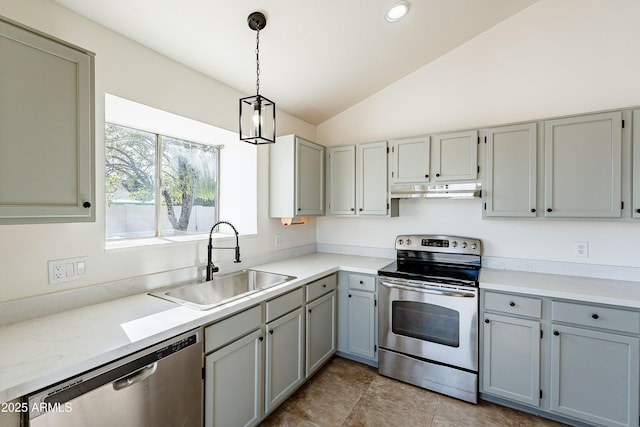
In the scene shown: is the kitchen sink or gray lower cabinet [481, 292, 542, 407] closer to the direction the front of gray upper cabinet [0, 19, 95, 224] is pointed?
the gray lower cabinet

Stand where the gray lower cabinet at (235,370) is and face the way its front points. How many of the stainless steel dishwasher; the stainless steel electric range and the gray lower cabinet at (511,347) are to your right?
1

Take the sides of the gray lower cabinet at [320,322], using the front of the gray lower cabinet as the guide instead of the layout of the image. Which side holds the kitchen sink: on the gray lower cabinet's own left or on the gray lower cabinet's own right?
on the gray lower cabinet's own right

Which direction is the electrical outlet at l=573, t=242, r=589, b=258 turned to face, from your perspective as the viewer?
facing the viewer

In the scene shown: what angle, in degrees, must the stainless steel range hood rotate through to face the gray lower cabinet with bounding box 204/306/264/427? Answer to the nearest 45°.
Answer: approximately 45° to its right

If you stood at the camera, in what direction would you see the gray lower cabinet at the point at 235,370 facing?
facing the viewer and to the right of the viewer

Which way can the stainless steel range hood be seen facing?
toward the camera

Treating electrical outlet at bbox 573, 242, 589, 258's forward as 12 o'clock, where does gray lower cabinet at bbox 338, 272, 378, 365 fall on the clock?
The gray lower cabinet is roughly at 2 o'clock from the electrical outlet.

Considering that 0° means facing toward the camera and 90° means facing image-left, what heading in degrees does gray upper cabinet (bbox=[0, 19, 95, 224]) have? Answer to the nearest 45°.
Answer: approximately 315°

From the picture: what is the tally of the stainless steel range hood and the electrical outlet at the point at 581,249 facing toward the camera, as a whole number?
2

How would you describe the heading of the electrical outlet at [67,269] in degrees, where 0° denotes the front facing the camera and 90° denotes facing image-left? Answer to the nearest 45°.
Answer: approximately 315°

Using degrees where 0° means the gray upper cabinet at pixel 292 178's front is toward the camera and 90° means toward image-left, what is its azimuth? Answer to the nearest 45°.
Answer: approximately 315°

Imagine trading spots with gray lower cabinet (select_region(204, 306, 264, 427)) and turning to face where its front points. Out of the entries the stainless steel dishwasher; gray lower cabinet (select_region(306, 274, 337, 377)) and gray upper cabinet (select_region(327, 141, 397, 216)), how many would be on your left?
2
